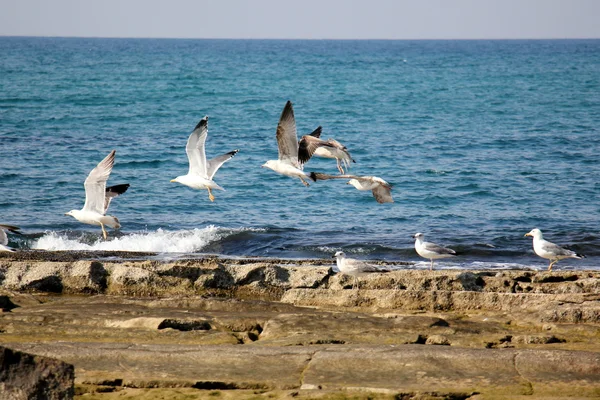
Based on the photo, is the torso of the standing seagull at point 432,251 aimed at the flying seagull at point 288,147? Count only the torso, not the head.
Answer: yes

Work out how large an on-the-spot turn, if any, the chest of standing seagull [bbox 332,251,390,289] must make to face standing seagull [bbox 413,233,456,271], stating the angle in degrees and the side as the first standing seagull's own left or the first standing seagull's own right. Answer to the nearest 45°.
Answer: approximately 135° to the first standing seagull's own right

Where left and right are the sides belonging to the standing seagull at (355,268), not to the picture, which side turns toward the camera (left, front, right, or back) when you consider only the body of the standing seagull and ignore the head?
left

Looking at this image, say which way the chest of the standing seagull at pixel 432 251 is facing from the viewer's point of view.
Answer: to the viewer's left

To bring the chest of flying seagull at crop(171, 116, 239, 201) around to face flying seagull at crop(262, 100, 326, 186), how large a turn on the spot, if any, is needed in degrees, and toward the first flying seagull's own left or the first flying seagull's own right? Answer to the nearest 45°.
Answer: approximately 135° to the first flying seagull's own left

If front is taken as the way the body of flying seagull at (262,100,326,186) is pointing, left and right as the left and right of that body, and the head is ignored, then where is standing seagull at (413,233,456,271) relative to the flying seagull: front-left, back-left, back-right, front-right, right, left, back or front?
back

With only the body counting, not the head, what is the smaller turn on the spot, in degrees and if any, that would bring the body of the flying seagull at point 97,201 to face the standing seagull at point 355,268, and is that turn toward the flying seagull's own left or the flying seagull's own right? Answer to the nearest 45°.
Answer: approximately 135° to the flying seagull's own left

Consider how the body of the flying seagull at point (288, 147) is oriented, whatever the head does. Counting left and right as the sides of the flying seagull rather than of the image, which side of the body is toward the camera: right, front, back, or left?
left

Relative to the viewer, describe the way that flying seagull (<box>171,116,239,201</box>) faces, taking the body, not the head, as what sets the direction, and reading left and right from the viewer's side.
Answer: facing to the left of the viewer

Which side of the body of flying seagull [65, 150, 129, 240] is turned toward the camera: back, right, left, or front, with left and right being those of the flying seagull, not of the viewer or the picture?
left

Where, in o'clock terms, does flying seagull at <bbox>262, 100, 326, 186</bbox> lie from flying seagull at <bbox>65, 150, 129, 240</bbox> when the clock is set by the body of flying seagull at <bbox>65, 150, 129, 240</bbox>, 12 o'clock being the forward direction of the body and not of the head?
flying seagull at <bbox>262, 100, 326, 186</bbox> is roughly at 7 o'clock from flying seagull at <bbox>65, 150, 129, 240</bbox>.

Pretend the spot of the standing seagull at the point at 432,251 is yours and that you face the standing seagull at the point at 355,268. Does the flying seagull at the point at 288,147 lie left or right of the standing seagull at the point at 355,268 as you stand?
right

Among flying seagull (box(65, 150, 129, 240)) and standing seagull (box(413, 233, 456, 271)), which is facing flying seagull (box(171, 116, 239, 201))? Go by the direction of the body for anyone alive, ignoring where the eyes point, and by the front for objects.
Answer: the standing seagull
